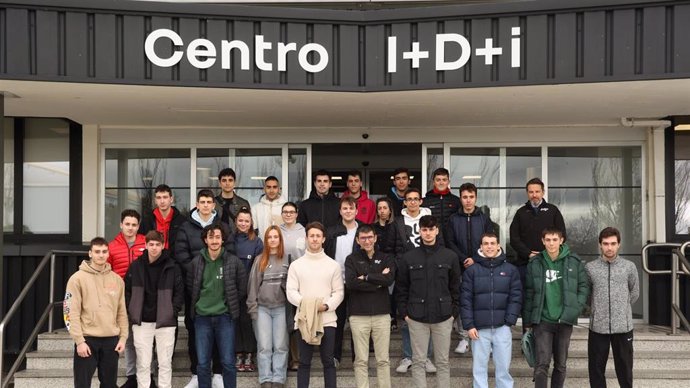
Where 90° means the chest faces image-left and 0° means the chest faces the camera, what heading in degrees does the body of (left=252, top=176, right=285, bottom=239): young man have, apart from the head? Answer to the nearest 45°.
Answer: approximately 0°

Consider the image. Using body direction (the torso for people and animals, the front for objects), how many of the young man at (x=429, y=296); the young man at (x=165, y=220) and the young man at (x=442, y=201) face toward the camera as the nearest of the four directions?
3

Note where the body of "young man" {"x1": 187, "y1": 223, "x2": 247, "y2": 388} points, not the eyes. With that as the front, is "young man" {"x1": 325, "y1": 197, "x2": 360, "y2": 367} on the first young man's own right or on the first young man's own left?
on the first young man's own left

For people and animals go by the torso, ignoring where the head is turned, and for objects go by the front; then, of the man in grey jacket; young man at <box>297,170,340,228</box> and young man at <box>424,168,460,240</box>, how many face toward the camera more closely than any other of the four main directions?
3

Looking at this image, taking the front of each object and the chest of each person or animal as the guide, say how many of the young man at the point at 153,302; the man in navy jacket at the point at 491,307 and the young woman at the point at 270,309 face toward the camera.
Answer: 3

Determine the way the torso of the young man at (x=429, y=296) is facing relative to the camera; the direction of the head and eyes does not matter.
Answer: toward the camera

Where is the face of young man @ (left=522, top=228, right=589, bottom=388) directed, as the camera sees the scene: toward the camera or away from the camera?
toward the camera

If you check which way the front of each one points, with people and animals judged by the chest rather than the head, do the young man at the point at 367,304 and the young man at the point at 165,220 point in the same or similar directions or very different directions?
same or similar directions

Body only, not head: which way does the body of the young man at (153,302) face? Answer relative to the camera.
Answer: toward the camera

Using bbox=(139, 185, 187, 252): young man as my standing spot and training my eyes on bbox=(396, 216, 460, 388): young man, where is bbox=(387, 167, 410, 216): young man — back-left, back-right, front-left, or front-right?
front-left

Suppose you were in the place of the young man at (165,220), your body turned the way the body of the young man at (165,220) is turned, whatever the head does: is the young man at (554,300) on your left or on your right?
on your left

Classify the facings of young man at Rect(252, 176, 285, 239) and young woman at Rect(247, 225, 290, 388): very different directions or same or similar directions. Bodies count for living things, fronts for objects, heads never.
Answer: same or similar directions

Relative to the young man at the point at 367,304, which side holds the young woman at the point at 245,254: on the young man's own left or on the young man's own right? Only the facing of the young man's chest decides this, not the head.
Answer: on the young man's own right

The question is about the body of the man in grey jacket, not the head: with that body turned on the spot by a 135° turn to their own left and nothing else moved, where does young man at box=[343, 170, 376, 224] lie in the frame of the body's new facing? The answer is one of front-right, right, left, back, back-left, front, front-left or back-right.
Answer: back-left

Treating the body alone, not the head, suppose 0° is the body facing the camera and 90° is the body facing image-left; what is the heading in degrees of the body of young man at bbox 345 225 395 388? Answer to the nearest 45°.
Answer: approximately 0°

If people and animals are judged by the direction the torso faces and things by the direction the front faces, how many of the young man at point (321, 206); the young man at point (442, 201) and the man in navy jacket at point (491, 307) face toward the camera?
3

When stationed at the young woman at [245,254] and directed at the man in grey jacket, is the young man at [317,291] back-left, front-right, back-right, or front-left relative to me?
front-right
